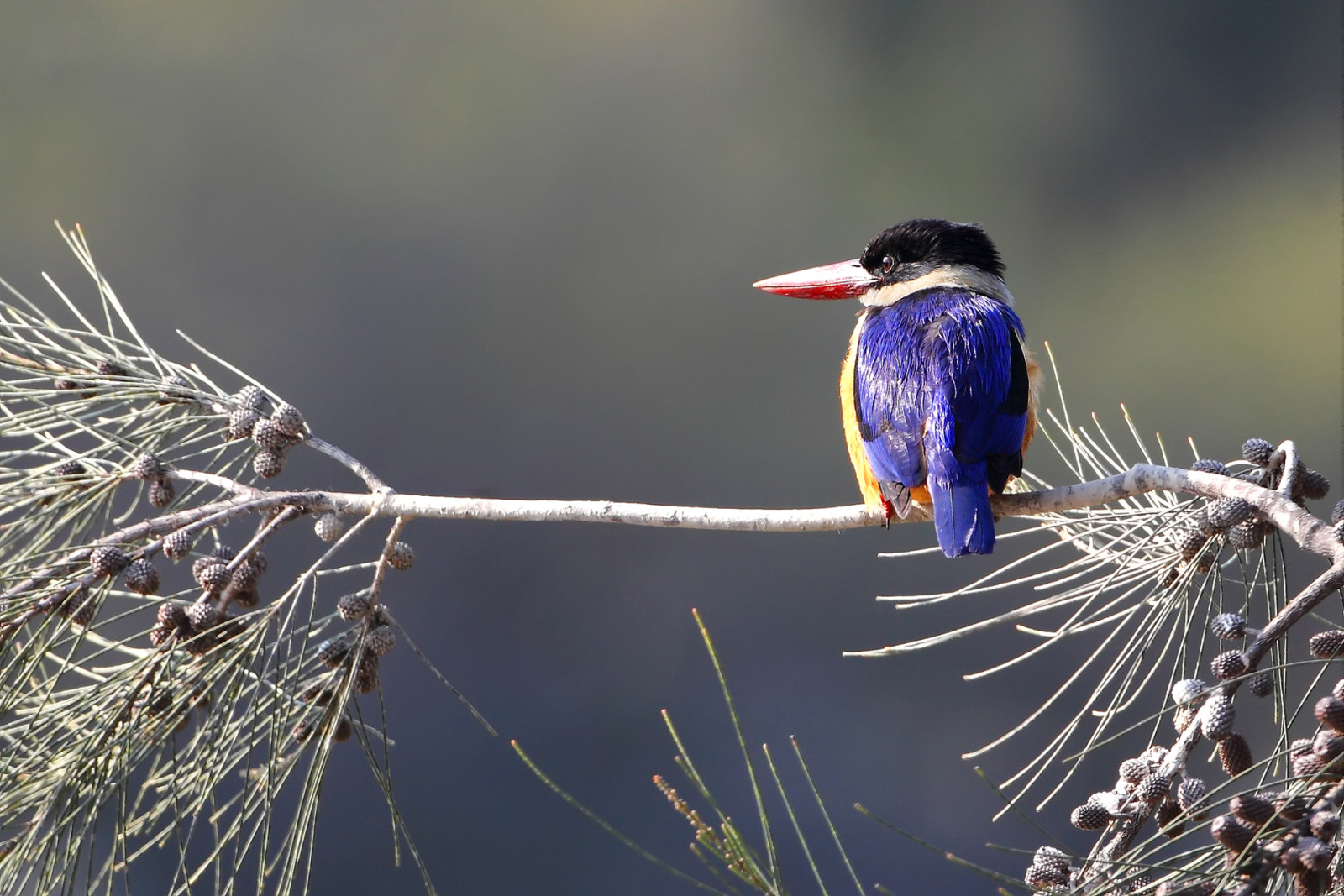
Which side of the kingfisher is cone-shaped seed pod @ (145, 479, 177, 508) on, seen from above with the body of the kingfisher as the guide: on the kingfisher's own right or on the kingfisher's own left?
on the kingfisher's own left

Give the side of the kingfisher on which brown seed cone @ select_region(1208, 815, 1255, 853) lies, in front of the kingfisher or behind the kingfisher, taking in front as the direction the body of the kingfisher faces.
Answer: behind

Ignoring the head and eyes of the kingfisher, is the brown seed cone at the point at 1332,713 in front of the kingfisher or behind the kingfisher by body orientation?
behind

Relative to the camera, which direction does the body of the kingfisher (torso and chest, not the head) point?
away from the camera

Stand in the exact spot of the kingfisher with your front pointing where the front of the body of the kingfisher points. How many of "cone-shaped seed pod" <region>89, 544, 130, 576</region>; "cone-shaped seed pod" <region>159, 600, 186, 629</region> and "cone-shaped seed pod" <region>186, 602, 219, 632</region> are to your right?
0

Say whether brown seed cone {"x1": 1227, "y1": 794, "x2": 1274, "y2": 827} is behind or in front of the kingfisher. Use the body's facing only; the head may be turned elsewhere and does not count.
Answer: behind

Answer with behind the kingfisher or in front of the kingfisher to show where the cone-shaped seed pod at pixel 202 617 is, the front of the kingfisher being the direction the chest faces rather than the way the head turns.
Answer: behind

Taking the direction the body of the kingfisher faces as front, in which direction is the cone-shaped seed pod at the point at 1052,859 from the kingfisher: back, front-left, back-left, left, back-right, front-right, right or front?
back
